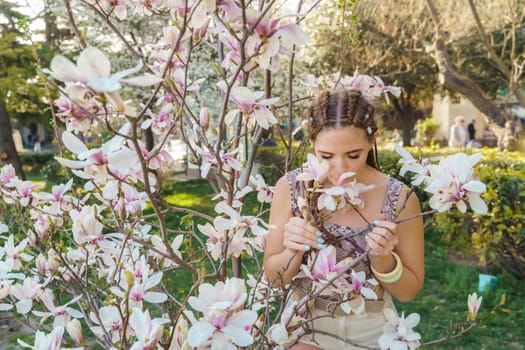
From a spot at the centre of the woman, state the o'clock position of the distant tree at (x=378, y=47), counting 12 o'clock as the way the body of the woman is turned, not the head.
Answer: The distant tree is roughly at 6 o'clock from the woman.

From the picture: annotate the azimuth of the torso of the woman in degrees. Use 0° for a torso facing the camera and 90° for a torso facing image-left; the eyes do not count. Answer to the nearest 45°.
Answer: approximately 0°

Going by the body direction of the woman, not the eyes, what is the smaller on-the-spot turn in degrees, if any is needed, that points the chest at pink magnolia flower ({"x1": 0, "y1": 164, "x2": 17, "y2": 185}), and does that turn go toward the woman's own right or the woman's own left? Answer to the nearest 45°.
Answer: approximately 90° to the woman's own right

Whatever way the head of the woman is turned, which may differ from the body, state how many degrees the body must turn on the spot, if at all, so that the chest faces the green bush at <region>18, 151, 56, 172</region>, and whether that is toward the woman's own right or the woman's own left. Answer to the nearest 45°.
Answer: approximately 135° to the woman's own right

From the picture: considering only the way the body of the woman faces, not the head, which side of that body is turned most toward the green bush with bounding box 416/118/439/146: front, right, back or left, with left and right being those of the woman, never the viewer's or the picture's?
back

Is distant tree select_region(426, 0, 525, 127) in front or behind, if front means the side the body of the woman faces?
behind

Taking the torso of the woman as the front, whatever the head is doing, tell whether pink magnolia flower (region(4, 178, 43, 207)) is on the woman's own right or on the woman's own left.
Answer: on the woman's own right

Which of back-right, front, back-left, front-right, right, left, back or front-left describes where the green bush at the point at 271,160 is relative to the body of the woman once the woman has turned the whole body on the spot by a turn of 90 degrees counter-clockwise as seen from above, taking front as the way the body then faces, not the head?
left
